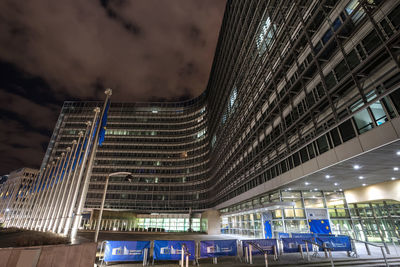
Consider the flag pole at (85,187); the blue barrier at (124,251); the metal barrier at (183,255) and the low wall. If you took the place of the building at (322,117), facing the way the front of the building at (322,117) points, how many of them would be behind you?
0

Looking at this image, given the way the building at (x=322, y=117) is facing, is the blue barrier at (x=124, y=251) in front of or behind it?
in front

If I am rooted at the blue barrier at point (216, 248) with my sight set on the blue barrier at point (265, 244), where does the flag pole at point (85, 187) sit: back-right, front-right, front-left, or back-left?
back-left

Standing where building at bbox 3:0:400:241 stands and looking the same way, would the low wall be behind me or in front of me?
in front

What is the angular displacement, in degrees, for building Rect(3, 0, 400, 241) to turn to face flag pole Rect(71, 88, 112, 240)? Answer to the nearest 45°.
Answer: approximately 45° to its right

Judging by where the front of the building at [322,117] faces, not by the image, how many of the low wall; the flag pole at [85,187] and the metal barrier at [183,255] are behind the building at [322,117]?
0

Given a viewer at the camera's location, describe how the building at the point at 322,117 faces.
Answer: facing the viewer and to the left of the viewer

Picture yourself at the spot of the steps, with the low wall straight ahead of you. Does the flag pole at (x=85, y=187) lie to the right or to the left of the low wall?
right
